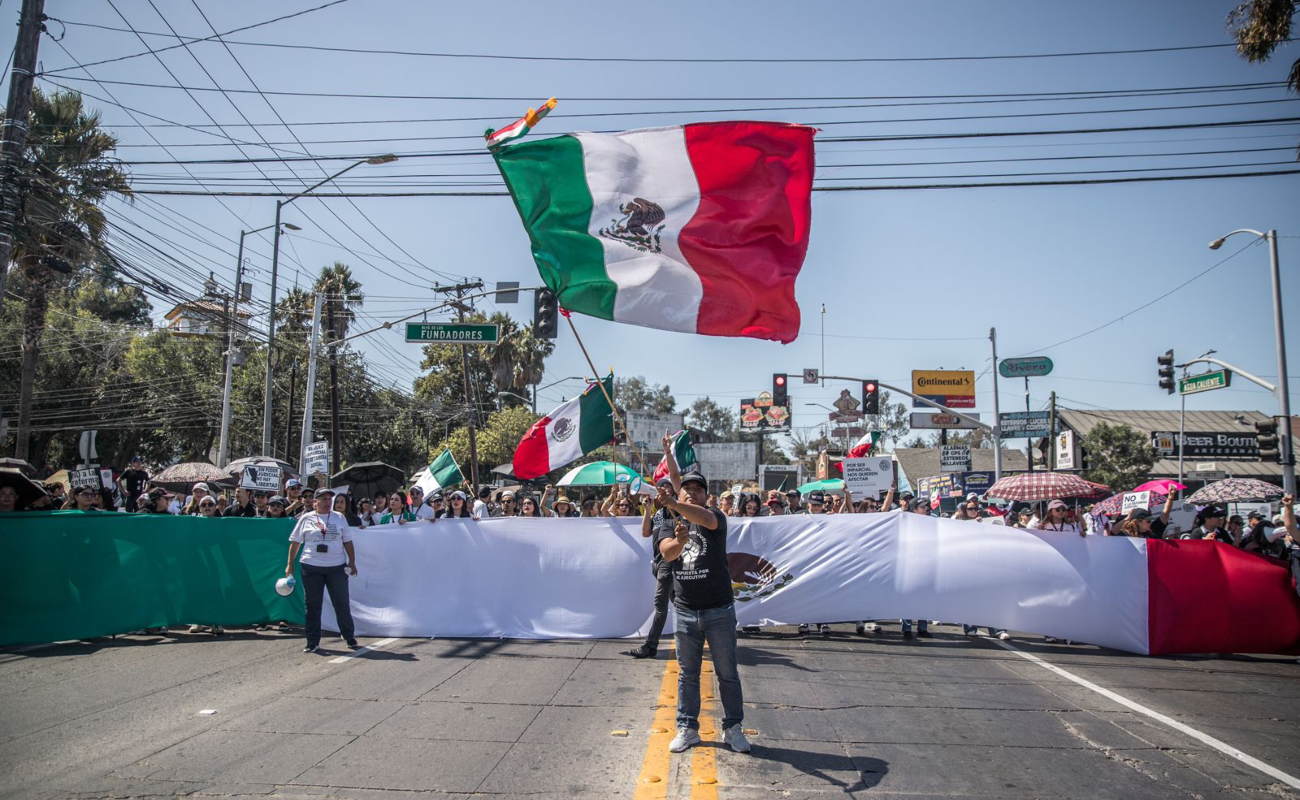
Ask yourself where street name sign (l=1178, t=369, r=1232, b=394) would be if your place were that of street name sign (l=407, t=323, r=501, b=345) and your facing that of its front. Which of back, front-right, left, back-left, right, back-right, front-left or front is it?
left

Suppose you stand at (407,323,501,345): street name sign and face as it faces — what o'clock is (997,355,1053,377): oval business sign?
(997,355,1053,377): oval business sign is roughly at 8 o'clock from (407,323,501,345): street name sign.

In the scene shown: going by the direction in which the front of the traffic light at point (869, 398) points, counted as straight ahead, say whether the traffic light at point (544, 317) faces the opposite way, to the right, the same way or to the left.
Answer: the opposite way

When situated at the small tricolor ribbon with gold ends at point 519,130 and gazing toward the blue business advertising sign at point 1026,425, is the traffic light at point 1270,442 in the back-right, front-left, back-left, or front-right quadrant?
front-right

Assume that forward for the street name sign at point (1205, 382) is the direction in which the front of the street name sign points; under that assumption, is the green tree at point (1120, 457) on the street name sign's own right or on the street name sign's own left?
on the street name sign's own right

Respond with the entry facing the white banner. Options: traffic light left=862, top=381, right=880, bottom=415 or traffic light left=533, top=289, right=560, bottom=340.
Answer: traffic light left=862, top=381, right=880, bottom=415

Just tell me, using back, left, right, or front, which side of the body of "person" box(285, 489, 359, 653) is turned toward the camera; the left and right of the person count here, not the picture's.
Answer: front

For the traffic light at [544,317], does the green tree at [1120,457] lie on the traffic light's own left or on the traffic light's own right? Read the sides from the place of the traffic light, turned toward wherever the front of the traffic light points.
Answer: on the traffic light's own right

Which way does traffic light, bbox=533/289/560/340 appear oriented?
away from the camera

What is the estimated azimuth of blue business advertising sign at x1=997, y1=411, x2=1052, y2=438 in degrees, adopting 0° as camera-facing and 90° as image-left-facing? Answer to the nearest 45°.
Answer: approximately 0°

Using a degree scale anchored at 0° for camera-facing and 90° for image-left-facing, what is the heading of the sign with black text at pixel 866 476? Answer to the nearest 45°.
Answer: approximately 0°

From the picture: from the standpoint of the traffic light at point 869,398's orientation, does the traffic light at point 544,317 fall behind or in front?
in front

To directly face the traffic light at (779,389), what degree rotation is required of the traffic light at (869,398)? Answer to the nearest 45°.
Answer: approximately 45° to its right
